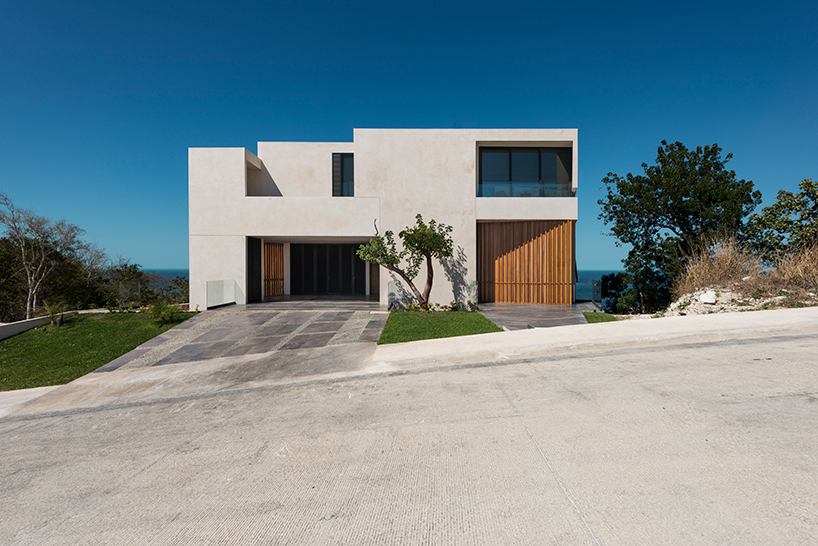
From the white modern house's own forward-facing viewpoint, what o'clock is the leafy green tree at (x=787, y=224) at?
The leafy green tree is roughly at 9 o'clock from the white modern house.

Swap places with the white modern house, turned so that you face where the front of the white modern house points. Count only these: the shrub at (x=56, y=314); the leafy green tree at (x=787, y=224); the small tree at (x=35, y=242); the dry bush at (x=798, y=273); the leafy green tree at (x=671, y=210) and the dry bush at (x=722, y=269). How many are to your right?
2

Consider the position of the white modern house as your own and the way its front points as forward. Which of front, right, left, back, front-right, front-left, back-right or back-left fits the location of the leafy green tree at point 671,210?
left

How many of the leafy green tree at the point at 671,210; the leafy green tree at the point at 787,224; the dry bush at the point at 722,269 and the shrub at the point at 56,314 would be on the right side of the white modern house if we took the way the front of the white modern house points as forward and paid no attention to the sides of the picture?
1

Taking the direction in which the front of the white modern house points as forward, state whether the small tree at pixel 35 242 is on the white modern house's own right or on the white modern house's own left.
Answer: on the white modern house's own right

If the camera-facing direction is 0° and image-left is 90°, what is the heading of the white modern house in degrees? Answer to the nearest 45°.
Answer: approximately 0°

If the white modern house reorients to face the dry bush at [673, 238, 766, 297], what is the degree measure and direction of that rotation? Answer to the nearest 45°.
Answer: approximately 90° to its left

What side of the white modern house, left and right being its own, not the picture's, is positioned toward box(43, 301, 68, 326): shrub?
right
